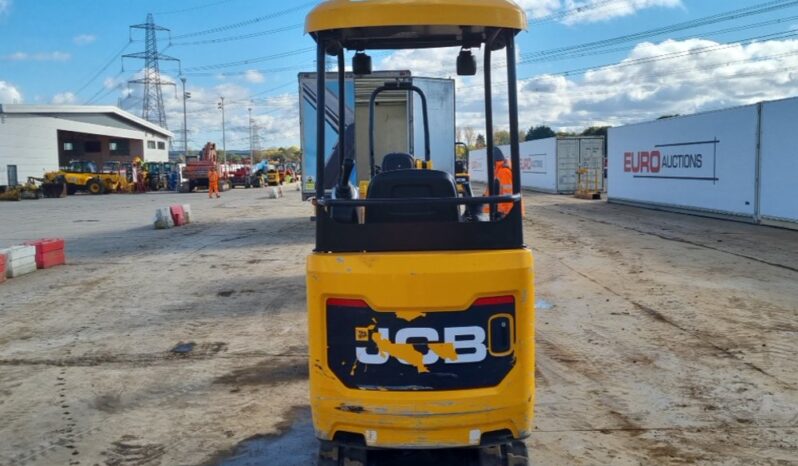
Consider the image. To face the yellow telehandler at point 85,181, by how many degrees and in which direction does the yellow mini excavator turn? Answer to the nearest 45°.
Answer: approximately 45° to its left

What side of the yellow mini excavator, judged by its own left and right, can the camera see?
back

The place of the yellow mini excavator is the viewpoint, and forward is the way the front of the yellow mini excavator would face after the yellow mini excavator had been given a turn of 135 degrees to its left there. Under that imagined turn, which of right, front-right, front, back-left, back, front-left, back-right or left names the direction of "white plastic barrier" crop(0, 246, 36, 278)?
right

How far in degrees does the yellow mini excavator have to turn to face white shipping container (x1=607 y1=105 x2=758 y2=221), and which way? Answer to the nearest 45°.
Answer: approximately 45° to its right

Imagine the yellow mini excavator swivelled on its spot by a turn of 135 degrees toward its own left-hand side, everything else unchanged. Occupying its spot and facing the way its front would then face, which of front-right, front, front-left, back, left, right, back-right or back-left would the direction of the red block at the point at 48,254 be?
right

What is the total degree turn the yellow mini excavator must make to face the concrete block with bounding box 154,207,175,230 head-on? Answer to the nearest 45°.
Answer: approximately 45° to its left

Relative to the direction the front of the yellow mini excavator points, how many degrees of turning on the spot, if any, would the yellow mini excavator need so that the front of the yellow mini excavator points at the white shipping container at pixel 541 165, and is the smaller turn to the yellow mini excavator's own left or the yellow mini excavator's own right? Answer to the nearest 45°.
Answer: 0° — it already faces it

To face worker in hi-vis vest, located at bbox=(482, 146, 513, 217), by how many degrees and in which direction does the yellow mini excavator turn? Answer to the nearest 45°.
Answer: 0° — it already faces them

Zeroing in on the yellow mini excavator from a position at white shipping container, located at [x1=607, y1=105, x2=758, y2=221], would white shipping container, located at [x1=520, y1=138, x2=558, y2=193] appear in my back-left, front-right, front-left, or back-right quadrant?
back-right

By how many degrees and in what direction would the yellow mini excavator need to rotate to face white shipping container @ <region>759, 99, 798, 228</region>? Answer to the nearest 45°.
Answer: approximately 45° to its right
